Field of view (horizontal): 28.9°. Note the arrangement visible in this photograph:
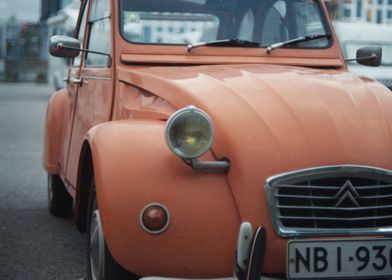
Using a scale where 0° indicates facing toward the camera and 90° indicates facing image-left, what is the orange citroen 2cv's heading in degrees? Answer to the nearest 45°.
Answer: approximately 315°
